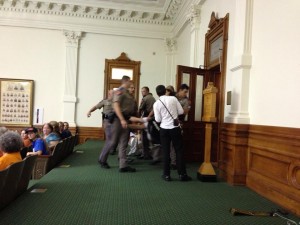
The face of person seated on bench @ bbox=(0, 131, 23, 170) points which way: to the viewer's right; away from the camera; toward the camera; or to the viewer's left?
away from the camera

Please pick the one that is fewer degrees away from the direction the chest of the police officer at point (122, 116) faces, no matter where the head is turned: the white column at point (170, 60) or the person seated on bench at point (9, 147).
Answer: the white column

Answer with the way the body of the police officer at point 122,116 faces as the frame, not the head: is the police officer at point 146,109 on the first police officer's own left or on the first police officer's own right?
on the first police officer's own left

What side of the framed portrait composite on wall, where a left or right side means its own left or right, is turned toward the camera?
front

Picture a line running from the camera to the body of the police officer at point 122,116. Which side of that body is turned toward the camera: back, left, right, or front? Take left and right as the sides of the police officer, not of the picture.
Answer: right

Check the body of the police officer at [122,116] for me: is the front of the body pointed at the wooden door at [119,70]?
no

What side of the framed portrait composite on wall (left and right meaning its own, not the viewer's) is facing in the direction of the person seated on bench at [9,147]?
front

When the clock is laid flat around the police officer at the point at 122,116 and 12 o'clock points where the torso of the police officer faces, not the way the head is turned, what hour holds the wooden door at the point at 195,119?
The wooden door is roughly at 11 o'clock from the police officer.

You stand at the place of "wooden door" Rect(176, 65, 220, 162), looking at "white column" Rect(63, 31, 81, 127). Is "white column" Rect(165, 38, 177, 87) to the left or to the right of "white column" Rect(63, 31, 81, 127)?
right

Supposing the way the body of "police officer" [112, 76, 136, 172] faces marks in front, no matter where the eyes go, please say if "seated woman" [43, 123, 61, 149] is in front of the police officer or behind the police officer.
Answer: behind

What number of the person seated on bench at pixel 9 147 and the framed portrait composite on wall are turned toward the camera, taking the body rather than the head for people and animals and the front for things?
1

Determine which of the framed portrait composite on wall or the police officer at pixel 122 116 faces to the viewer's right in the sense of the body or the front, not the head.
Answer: the police officer

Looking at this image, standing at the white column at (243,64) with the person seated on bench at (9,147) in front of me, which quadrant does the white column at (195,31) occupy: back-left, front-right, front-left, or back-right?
back-right

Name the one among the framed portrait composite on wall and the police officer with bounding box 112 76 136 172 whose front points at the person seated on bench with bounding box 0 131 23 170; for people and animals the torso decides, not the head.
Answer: the framed portrait composite on wall

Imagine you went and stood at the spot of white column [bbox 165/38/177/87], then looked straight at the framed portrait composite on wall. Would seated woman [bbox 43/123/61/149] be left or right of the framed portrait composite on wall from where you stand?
left
